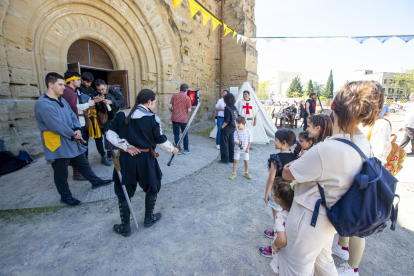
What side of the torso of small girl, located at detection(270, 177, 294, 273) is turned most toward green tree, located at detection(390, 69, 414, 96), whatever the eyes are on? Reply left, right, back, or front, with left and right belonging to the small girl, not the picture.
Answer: right

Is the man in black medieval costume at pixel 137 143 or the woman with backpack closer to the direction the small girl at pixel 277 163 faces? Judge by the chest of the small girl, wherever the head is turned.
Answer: the man in black medieval costume

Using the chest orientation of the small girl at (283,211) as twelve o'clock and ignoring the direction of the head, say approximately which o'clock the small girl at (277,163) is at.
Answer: the small girl at (277,163) is roughly at 3 o'clock from the small girl at (283,211).

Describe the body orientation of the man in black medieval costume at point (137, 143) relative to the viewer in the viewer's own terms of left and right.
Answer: facing away from the viewer and to the right of the viewer

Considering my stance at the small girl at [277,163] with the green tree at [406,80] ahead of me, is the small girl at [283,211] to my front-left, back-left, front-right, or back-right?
back-right

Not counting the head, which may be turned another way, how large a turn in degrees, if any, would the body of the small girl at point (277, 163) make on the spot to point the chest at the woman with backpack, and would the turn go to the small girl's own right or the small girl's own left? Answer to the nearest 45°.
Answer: approximately 135° to the small girl's own left

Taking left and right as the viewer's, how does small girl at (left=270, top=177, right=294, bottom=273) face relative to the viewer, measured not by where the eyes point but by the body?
facing to the left of the viewer

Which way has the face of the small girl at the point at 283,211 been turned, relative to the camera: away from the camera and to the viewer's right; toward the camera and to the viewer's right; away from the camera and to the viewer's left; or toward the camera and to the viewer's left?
away from the camera and to the viewer's left

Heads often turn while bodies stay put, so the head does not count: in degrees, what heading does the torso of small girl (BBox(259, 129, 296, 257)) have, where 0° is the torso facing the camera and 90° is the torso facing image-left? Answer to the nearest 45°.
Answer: approximately 135°

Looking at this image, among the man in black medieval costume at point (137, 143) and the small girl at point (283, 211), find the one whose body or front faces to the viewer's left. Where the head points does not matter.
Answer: the small girl

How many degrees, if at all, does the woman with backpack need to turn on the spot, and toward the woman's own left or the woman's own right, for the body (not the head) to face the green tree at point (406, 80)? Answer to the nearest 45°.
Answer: approximately 45° to the woman's own right

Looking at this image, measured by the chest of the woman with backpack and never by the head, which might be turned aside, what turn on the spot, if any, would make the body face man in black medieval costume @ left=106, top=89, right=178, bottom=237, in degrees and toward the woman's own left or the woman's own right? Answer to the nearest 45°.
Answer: approximately 45° to the woman's own left

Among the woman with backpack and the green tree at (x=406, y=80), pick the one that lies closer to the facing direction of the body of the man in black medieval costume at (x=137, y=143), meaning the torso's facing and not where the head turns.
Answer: the green tree
